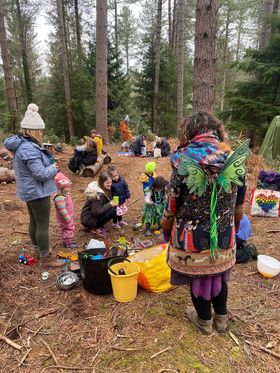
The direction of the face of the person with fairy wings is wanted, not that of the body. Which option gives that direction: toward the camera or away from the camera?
away from the camera

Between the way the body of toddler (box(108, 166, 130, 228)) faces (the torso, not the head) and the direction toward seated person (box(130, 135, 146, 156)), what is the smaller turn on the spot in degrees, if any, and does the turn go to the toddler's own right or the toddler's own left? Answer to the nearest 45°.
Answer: approximately 135° to the toddler's own right

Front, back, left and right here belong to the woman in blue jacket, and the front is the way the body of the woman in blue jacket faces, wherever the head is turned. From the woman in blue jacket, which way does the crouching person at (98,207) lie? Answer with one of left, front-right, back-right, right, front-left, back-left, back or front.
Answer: front-left

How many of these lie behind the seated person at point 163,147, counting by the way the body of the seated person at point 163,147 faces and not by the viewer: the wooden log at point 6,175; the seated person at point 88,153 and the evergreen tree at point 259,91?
1

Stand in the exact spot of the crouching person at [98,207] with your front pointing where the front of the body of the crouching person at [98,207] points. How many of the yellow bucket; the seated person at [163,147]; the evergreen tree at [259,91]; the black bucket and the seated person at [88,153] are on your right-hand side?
2

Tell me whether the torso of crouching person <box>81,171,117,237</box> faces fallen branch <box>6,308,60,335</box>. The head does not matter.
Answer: no

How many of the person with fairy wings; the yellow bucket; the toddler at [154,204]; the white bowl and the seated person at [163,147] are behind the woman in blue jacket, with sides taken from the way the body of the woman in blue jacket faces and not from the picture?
0

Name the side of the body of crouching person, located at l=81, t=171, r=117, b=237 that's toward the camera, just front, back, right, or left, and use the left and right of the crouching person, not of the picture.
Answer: right

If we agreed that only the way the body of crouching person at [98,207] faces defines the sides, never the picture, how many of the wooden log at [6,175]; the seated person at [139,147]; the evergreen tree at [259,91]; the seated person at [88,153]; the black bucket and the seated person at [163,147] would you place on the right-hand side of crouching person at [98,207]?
1

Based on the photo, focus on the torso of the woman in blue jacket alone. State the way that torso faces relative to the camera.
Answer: to the viewer's right

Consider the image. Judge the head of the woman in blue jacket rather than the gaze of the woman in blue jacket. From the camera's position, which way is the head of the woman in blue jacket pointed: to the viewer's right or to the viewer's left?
to the viewer's right
